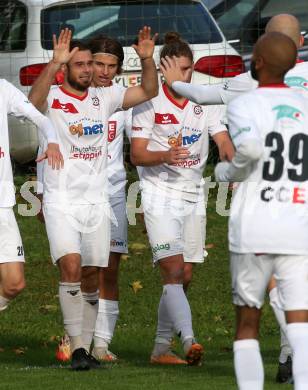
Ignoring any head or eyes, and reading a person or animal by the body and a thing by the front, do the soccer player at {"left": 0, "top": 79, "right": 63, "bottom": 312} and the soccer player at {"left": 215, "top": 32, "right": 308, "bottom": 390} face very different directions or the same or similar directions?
very different directions

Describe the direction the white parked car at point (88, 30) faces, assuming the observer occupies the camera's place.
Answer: facing away from the viewer and to the left of the viewer

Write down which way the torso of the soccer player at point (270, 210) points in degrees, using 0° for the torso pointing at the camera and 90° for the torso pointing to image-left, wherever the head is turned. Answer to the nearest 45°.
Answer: approximately 135°

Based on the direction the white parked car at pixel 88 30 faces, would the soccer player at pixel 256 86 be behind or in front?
behind

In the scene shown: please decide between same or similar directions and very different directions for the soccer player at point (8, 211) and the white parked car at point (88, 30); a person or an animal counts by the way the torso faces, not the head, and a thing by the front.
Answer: very different directions

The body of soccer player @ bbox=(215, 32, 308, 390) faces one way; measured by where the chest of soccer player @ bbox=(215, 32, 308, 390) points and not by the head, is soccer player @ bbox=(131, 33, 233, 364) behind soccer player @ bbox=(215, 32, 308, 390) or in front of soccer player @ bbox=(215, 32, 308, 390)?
in front
